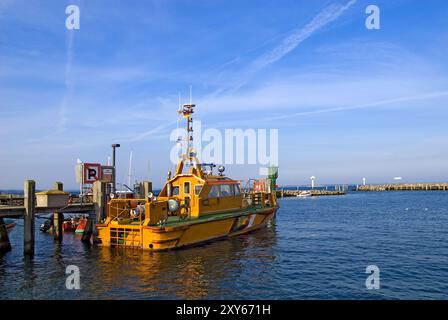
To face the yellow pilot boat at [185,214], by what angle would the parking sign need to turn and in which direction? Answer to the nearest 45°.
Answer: approximately 45° to its left

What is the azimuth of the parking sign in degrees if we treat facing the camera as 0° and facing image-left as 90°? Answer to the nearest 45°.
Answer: approximately 0°

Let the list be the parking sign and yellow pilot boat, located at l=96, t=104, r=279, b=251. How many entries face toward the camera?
1

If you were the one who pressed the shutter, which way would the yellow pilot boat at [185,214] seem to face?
facing away from the viewer and to the right of the viewer

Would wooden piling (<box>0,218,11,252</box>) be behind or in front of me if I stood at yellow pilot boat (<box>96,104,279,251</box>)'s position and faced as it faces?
behind
